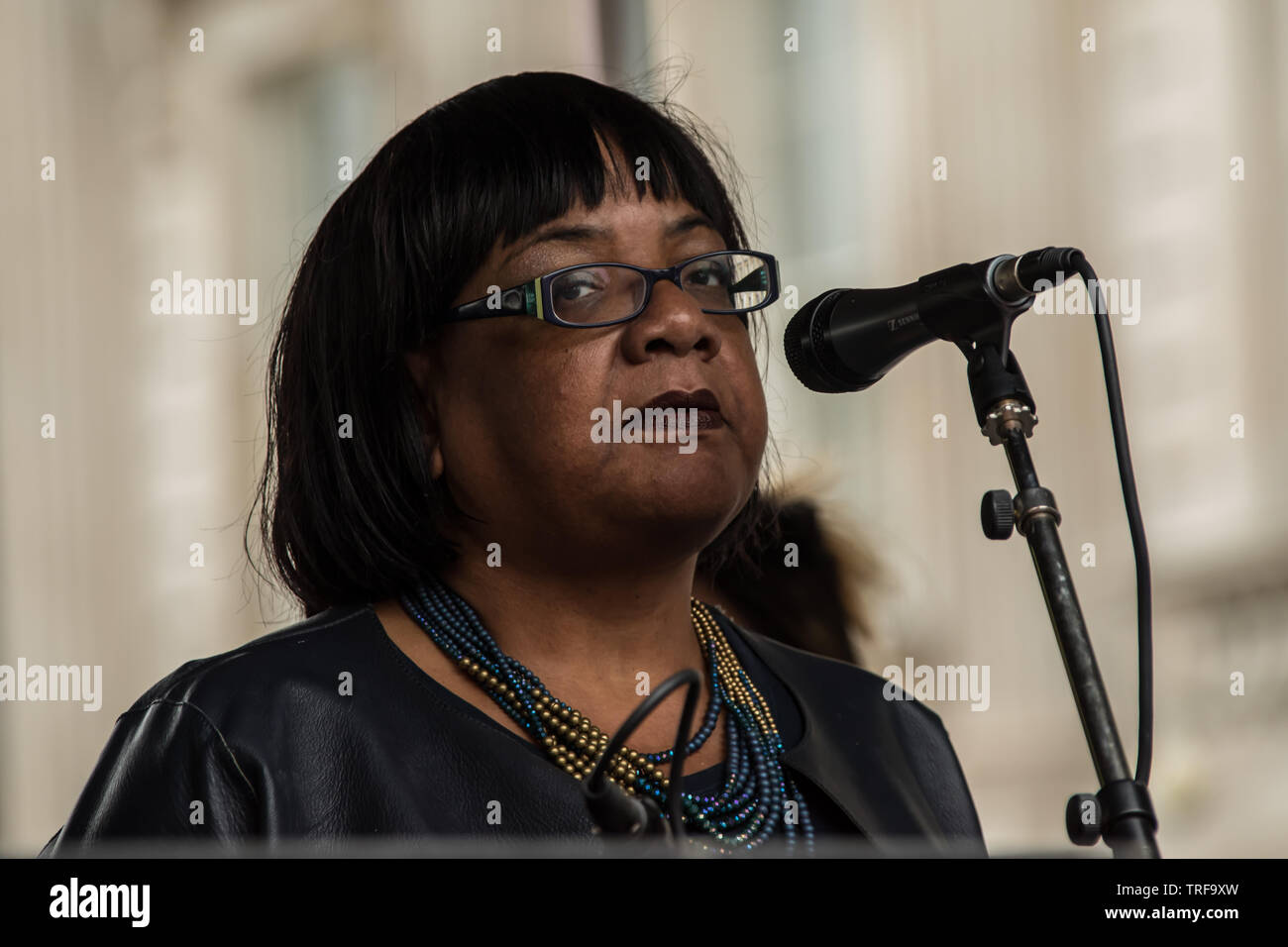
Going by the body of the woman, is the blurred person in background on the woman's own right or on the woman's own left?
on the woman's own left

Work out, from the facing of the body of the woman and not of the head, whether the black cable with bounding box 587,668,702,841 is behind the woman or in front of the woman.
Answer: in front

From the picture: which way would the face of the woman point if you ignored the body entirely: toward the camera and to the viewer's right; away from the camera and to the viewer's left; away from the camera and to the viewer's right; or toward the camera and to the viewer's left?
toward the camera and to the viewer's right

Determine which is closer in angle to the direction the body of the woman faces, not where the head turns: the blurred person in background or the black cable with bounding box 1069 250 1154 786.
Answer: the black cable

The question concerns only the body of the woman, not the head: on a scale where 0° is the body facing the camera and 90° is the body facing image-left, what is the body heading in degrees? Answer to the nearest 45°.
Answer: approximately 315°

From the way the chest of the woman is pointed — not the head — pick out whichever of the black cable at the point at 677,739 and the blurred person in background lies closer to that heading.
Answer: the black cable
